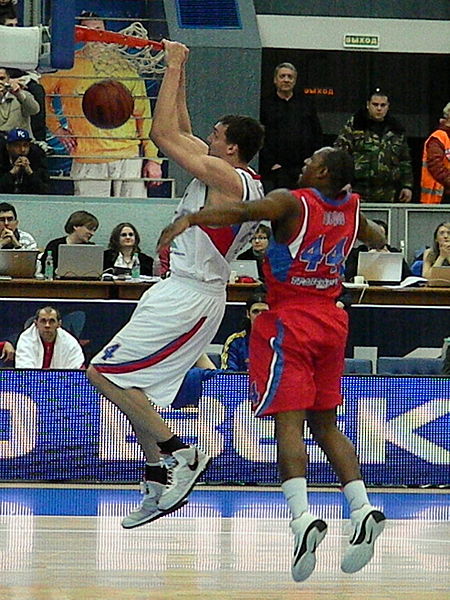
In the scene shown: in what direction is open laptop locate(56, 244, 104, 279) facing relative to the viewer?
away from the camera

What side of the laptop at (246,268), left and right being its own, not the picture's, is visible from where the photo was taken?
back

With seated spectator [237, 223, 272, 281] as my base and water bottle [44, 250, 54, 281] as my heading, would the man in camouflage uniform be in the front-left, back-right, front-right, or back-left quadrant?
back-right

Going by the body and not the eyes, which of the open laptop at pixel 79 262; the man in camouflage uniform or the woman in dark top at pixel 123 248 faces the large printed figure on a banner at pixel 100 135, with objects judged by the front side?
the open laptop

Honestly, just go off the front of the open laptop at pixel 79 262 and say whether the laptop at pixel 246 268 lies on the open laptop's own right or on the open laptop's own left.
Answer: on the open laptop's own right

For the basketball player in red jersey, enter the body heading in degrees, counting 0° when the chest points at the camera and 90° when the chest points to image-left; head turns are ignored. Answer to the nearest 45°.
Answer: approximately 135°

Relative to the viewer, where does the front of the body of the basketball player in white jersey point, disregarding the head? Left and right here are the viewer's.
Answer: facing to the left of the viewer

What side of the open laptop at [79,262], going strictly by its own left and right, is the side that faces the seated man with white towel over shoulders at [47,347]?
back

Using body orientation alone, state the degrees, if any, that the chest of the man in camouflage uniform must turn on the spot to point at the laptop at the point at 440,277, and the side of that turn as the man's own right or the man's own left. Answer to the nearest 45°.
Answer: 0° — they already face it

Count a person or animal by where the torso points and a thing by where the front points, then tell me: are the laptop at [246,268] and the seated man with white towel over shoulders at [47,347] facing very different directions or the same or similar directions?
very different directions

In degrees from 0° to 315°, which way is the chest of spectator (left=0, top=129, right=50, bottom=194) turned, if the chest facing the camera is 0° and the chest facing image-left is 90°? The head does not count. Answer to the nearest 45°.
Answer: approximately 0°

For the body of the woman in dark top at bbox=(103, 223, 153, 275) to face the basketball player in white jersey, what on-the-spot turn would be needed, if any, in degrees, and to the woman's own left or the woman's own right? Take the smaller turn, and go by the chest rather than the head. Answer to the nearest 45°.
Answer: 0° — they already face them
